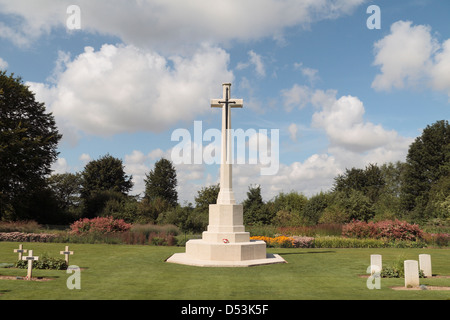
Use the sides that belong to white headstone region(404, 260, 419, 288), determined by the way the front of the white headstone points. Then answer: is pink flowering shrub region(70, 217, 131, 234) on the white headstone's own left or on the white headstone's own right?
on the white headstone's own right

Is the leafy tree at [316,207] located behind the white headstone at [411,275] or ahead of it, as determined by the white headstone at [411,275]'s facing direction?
behind

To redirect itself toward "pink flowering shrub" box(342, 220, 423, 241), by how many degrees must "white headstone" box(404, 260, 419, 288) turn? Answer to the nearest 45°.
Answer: approximately 180°

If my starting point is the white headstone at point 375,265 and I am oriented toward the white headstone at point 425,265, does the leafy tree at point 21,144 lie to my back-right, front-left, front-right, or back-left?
back-left

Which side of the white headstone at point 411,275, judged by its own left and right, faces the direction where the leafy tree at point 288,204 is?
back

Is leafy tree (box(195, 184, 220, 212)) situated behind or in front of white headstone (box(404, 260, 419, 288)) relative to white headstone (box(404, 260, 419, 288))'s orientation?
behind

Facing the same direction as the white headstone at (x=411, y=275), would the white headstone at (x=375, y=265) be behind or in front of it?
behind

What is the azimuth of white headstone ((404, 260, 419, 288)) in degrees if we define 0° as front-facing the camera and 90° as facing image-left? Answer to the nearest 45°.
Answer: approximately 0°
